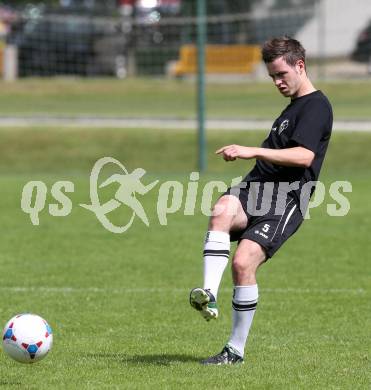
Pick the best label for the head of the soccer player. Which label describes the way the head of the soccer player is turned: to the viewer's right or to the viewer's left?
to the viewer's left

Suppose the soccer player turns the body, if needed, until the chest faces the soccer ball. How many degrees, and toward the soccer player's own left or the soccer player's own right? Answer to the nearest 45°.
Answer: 0° — they already face it

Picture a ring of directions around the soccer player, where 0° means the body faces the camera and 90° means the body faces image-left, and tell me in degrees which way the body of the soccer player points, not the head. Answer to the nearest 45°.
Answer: approximately 45°
